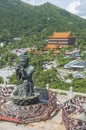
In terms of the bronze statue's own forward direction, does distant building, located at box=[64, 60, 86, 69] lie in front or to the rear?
to the rear

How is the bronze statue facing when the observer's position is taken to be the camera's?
facing the viewer and to the left of the viewer
